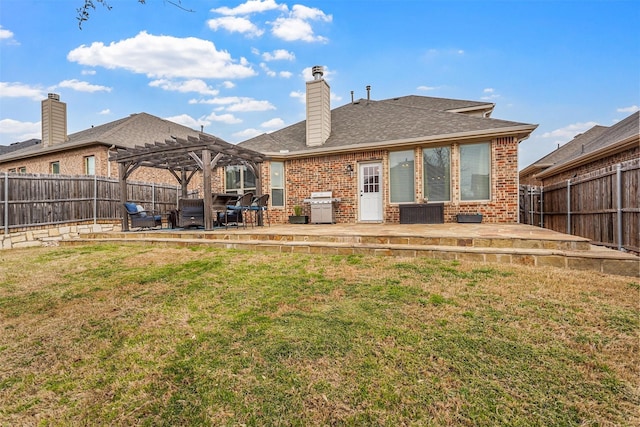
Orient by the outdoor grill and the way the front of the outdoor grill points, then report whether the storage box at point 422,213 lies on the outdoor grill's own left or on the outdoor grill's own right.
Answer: on the outdoor grill's own left

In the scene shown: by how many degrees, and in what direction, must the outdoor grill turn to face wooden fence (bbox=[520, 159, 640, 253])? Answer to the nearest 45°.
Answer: approximately 45° to its left

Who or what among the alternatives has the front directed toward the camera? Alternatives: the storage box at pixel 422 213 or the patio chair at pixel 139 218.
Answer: the storage box

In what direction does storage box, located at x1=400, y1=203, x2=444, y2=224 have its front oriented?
toward the camera

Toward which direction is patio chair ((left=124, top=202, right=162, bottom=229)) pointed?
to the viewer's right

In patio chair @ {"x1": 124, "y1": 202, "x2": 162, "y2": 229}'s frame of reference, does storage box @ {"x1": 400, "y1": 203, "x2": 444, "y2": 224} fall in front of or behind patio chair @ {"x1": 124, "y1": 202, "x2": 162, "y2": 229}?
in front
